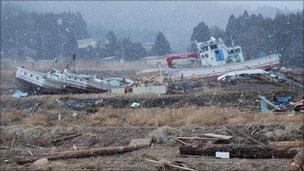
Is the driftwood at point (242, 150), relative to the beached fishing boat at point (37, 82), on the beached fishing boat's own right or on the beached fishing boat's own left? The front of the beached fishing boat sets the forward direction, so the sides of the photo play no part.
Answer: on the beached fishing boat's own left

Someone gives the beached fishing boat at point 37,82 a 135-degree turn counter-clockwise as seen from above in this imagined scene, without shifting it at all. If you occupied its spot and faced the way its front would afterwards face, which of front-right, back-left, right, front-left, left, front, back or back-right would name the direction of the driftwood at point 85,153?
front-right

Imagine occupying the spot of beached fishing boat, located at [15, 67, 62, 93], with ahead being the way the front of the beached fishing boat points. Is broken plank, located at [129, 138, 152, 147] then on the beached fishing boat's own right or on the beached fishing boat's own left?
on the beached fishing boat's own left

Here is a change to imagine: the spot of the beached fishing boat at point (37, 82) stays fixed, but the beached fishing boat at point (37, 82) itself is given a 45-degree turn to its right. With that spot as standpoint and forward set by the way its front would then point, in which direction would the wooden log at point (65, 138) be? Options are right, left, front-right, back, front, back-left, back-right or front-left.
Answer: back-left

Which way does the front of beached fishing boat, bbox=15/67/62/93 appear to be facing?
to the viewer's left

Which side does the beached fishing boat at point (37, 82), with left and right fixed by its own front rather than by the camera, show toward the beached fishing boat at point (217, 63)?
back

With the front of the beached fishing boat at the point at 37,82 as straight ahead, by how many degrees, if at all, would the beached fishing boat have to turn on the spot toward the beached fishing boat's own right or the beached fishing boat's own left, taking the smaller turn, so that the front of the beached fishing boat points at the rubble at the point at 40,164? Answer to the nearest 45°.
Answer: approximately 90° to the beached fishing boat's own left
